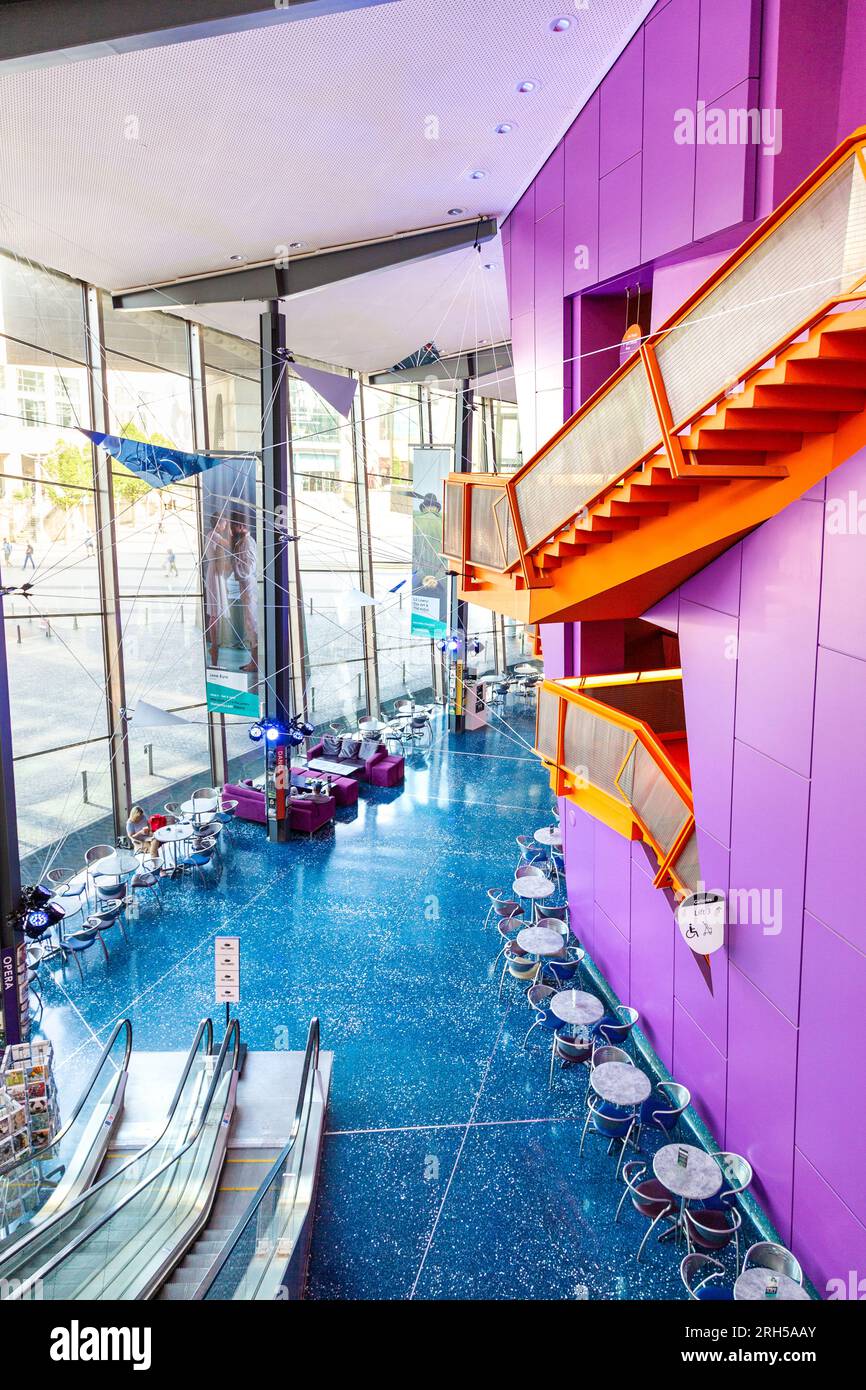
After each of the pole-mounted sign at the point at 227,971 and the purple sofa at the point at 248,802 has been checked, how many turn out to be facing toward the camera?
1

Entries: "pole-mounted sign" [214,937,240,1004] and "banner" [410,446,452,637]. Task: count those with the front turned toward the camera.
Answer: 2

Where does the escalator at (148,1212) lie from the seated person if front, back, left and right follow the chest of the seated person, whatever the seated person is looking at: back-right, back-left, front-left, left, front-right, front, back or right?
front-right

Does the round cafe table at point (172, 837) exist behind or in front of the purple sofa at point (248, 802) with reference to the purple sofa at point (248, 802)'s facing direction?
behind

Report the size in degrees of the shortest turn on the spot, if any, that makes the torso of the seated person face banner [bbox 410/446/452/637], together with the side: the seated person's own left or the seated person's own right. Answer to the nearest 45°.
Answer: approximately 90° to the seated person's own left

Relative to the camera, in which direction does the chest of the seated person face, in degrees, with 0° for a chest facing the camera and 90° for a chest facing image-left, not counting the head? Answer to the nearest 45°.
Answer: approximately 315°

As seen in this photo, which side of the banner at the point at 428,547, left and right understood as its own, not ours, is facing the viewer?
front

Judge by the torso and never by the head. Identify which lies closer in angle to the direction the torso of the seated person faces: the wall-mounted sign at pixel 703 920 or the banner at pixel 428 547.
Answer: the wall-mounted sign

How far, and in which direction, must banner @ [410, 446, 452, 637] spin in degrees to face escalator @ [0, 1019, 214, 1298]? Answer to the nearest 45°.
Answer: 0° — it already faces it

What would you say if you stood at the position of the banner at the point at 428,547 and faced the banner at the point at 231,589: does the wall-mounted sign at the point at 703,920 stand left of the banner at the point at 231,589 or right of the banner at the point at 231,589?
left
